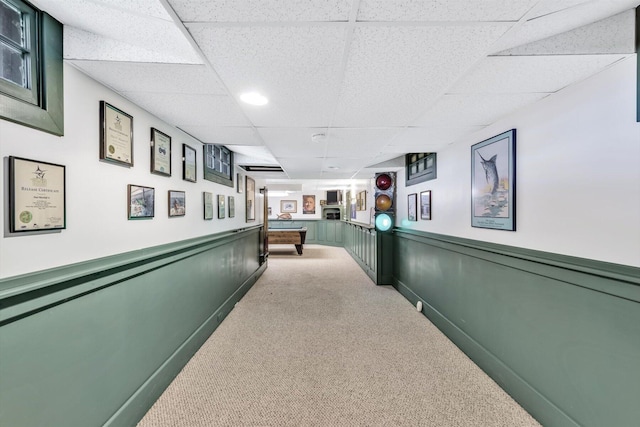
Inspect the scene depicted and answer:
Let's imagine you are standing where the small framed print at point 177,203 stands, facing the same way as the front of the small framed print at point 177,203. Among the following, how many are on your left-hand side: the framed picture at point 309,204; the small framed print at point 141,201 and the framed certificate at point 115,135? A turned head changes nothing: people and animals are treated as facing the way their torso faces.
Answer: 1

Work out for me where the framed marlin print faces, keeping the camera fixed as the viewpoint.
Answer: facing the viewer and to the left of the viewer

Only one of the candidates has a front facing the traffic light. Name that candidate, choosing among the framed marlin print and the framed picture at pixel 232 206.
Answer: the framed picture

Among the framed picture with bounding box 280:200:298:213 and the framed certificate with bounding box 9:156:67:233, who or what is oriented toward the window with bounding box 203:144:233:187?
the framed picture

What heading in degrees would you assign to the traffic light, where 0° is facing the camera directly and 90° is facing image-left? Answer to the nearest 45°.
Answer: approximately 0°

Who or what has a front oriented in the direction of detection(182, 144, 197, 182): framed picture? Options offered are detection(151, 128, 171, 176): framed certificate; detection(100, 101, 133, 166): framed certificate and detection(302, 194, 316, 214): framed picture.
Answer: detection(302, 194, 316, 214): framed picture

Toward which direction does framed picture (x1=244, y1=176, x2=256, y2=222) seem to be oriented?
to the viewer's right

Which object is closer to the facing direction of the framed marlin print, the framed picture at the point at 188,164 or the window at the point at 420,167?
the framed picture

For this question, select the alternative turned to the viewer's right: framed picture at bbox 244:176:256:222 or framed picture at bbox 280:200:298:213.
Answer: framed picture at bbox 244:176:256:222

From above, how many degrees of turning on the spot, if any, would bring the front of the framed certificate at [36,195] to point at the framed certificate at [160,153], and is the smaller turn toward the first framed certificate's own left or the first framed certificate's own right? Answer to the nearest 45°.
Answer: approximately 90° to the first framed certificate's own left

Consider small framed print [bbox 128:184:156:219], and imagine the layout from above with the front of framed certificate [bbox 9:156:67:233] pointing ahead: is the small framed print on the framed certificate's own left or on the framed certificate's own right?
on the framed certificate's own left

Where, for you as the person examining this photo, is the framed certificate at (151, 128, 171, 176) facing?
facing the viewer and to the right of the viewer

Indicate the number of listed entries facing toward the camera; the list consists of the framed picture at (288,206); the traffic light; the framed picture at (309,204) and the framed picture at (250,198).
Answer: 3

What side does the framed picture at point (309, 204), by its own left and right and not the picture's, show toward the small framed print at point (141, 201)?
front

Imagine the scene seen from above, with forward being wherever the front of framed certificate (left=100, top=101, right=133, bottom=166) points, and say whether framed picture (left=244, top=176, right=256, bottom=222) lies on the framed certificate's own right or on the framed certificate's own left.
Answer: on the framed certificate's own left

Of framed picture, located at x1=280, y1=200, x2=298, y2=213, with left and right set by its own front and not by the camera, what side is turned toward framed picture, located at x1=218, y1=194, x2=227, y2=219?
front

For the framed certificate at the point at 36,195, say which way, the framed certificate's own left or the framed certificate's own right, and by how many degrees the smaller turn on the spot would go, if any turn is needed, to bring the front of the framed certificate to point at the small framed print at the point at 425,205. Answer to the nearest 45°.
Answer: approximately 45° to the framed certificate's own left

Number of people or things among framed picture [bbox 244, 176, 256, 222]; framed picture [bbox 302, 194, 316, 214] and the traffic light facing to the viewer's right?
1

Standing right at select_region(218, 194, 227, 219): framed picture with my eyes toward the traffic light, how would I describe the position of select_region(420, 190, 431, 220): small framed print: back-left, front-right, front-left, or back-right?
front-right
